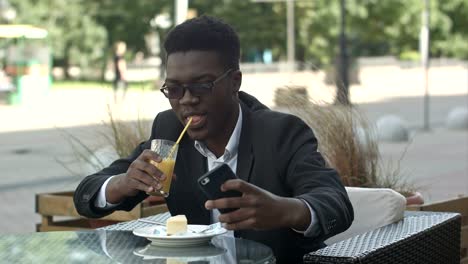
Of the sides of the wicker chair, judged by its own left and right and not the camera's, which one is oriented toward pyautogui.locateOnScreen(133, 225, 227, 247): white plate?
front

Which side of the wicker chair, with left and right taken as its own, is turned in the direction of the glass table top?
front

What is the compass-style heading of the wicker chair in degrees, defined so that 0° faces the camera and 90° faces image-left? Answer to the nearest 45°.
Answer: approximately 45°

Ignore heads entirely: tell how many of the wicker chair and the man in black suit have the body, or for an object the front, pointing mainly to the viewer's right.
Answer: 0
